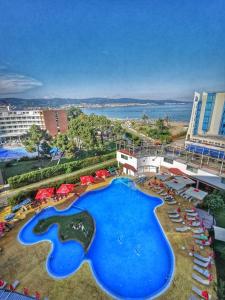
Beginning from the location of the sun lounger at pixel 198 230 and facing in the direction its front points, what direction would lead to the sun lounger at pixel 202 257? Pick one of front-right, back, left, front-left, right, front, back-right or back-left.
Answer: left

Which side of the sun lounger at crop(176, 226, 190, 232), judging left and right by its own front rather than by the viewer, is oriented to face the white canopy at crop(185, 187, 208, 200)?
right

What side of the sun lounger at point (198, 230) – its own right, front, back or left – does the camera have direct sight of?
left

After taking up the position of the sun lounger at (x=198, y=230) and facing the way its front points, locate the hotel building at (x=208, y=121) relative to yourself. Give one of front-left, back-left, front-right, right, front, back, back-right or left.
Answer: right

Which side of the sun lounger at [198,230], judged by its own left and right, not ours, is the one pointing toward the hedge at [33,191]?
front

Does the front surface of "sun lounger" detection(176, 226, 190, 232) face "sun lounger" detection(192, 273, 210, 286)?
no

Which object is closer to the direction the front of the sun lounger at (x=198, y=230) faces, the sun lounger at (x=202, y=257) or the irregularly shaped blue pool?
the irregularly shaped blue pool

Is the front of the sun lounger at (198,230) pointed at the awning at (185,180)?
no

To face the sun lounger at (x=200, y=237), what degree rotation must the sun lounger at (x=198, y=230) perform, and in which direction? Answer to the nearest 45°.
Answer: approximately 90° to its left

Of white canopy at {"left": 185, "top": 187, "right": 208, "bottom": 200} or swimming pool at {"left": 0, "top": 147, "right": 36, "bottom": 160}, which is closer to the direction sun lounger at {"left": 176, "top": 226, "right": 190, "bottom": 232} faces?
the swimming pool

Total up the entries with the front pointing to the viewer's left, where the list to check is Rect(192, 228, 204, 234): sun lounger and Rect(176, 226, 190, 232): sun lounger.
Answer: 2

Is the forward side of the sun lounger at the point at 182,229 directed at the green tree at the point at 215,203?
no

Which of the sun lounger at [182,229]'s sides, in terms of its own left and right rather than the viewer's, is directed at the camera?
left

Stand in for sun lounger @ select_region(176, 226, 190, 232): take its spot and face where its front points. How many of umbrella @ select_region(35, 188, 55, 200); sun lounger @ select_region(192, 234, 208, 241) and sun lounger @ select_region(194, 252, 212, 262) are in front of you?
1

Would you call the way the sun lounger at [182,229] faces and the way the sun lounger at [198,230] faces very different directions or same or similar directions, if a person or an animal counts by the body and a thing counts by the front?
same or similar directions

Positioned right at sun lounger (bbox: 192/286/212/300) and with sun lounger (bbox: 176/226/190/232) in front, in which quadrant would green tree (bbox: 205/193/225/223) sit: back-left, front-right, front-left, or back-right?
front-right

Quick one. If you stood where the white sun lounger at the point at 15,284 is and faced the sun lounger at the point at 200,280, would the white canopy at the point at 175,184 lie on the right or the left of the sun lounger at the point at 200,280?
left

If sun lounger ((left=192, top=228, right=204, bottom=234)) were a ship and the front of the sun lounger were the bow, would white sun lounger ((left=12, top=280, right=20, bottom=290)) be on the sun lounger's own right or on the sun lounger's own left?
on the sun lounger's own left

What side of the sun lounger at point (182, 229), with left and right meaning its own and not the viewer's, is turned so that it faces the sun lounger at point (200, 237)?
back

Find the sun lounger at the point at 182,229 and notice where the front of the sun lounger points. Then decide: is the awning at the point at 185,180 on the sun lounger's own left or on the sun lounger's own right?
on the sun lounger's own right
